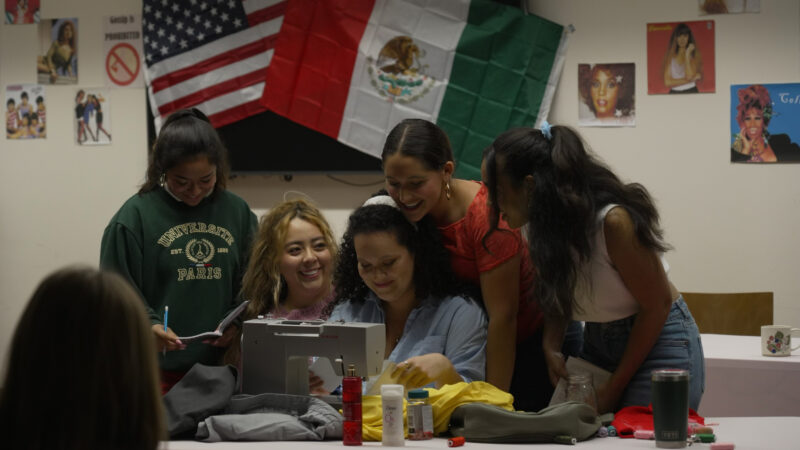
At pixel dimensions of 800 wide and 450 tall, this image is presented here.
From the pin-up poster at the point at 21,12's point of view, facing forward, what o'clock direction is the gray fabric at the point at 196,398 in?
The gray fabric is roughly at 12 o'clock from the pin-up poster.

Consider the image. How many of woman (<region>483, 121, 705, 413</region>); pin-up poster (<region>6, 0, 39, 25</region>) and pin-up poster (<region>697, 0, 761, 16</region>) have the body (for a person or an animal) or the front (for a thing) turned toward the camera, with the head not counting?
2

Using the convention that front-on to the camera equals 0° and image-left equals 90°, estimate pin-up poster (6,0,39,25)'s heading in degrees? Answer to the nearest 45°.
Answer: approximately 0°

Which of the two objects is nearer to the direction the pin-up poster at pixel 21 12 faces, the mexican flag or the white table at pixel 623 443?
the white table

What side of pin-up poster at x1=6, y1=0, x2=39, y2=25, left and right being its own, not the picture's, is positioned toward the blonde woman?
front

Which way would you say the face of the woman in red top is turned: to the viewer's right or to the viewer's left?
to the viewer's left

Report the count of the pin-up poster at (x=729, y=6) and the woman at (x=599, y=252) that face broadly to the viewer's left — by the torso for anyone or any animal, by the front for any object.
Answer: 1

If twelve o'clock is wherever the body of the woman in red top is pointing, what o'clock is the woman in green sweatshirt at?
The woman in green sweatshirt is roughly at 2 o'clock from the woman in red top.

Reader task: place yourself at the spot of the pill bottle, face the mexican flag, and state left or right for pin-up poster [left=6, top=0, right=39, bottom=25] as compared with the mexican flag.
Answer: left

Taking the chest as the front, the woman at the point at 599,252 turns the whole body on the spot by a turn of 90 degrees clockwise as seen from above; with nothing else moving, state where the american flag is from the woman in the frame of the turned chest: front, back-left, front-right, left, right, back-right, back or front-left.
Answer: front-left

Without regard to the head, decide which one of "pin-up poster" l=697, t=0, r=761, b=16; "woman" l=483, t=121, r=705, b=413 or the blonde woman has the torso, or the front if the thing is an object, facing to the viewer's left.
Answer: the woman

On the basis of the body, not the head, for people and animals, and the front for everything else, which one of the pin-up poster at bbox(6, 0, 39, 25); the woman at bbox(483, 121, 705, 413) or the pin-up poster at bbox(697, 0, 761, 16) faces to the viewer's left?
the woman

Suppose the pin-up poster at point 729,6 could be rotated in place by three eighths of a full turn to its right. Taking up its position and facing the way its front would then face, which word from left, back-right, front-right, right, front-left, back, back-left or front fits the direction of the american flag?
front-left

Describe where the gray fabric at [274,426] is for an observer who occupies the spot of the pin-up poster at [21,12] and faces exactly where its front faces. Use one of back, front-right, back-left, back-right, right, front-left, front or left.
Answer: front

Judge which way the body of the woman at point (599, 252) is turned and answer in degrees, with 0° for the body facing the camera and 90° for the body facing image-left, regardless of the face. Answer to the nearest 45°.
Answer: approximately 90°
